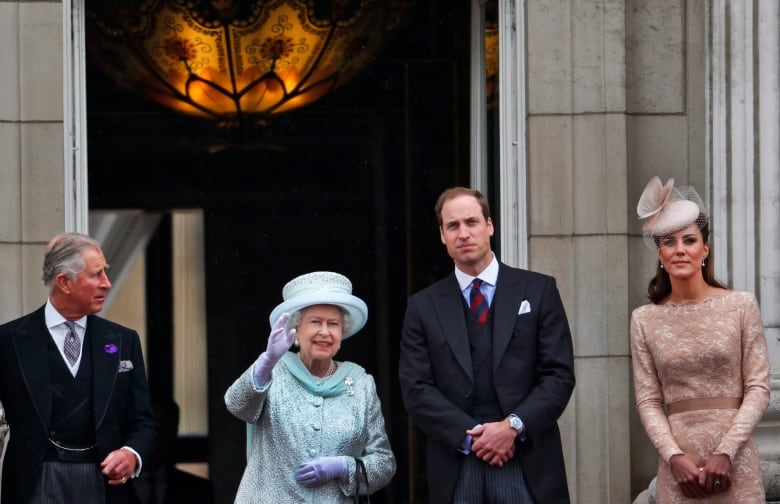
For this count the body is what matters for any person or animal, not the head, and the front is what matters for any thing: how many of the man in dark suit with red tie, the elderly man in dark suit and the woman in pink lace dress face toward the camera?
3

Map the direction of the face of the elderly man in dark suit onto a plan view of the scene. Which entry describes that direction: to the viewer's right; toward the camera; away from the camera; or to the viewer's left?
to the viewer's right

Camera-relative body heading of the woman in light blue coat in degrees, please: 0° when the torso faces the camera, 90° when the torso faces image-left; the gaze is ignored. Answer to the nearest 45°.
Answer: approximately 0°

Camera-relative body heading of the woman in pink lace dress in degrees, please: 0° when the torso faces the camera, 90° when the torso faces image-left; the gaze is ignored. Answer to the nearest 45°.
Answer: approximately 0°

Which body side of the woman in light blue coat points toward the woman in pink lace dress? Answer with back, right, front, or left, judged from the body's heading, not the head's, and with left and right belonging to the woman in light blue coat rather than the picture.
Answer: left

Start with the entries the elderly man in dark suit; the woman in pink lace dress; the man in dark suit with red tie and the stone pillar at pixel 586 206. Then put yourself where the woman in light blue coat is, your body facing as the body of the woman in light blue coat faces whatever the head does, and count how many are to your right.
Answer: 1

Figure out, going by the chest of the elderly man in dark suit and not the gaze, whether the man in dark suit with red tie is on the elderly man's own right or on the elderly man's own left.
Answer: on the elderly man's own left

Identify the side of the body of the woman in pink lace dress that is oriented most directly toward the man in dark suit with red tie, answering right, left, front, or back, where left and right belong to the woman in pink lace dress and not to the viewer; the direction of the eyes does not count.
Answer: right
